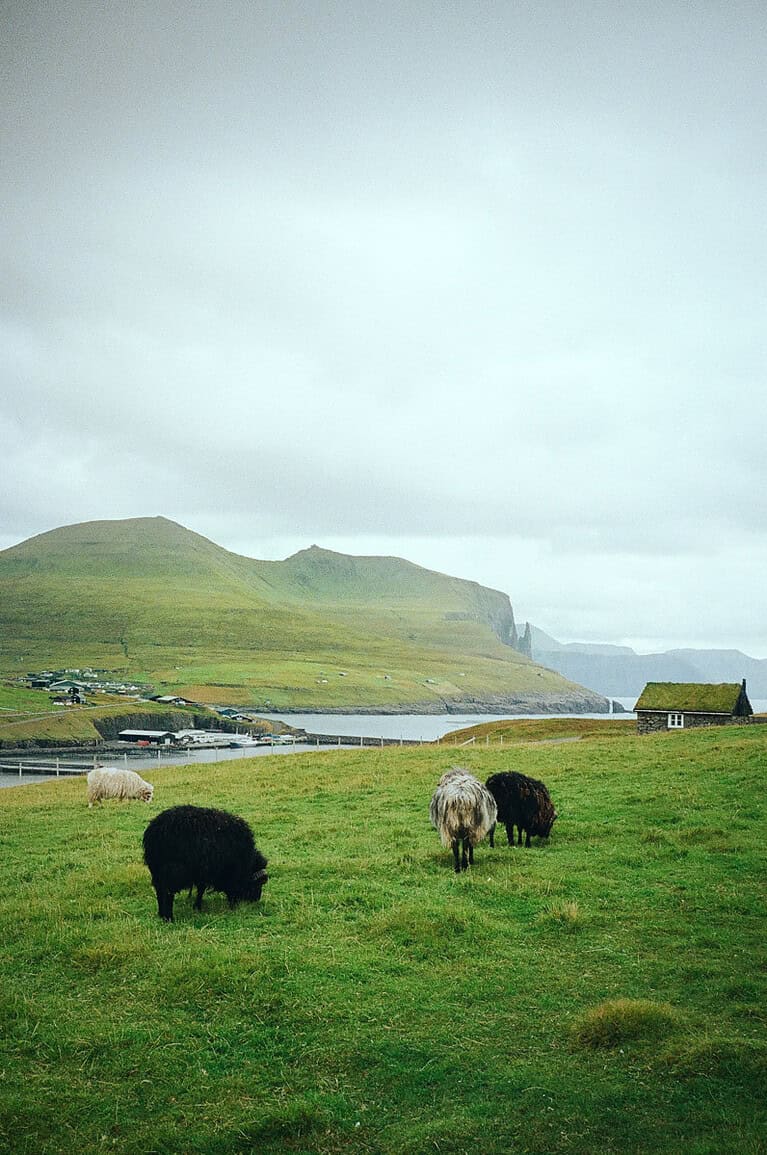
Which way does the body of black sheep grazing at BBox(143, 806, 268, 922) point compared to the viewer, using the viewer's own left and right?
facing away from the viewer and to the right of the viewer

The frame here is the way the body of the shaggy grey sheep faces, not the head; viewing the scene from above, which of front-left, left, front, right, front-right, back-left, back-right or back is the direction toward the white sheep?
front-left

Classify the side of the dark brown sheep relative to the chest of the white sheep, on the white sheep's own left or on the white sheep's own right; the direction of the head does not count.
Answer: on the white sheep's own right

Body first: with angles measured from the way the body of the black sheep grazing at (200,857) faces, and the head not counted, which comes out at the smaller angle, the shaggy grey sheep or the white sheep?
the shaggy grey sheep

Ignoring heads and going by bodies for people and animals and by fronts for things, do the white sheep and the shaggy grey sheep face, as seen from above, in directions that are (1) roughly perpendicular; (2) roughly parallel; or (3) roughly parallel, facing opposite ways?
roughly perpendicular

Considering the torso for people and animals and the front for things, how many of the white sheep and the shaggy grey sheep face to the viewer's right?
1

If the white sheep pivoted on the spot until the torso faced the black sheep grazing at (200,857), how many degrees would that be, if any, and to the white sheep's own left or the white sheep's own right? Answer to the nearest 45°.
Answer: approximately 90° to the white sheep's own right

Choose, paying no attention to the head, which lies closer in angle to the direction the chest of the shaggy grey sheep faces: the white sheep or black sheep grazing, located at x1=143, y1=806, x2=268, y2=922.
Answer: the white sheep

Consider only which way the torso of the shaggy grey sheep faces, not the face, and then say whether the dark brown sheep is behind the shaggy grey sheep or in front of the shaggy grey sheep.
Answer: in front

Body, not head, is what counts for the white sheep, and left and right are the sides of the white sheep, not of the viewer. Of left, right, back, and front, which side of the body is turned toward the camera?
right

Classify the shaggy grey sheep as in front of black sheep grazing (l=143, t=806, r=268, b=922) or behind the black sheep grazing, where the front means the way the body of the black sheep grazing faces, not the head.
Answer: in front
